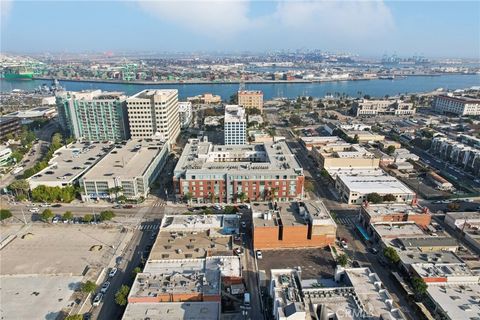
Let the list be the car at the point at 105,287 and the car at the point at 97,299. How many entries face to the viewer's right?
0
